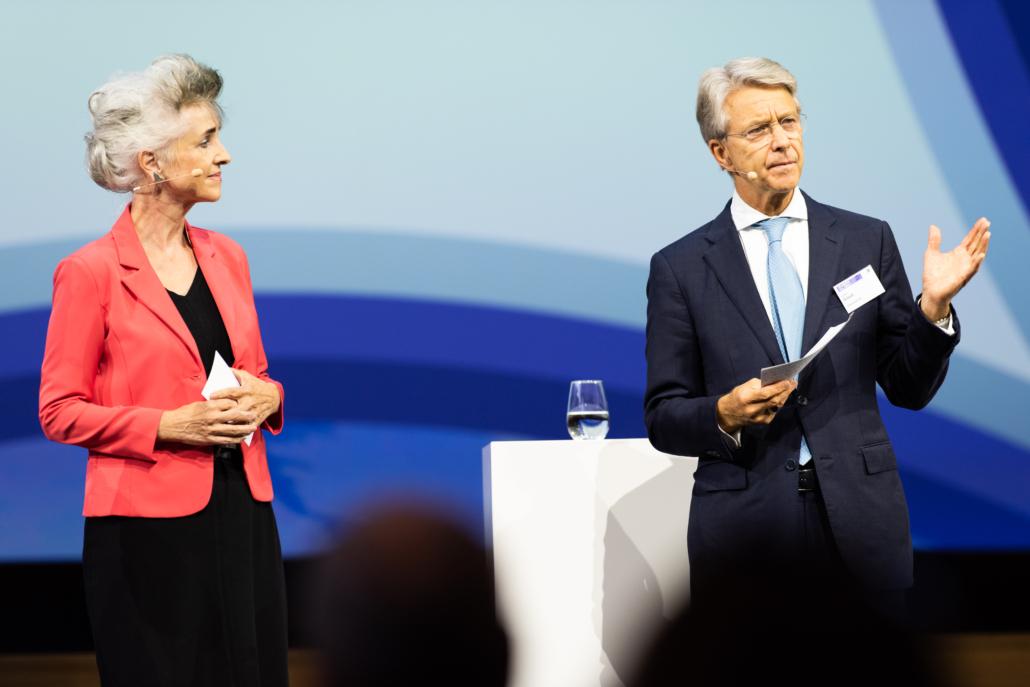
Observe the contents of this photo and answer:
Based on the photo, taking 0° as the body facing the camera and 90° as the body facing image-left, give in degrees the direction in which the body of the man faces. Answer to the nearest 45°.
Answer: approximately 0°

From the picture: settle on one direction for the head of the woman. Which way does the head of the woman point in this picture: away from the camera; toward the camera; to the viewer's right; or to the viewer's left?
to the viewer's right

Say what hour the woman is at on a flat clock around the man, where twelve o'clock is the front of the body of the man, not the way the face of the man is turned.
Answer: The woman is roughly at 2 o'clock from the man.

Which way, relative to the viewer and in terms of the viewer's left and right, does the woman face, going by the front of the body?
facing the viewer and to the right of the viewer

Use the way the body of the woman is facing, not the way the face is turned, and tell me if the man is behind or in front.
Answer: in front

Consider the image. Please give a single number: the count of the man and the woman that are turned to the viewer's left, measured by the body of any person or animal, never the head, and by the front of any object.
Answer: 0

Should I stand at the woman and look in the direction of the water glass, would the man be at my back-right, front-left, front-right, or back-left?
front-right
